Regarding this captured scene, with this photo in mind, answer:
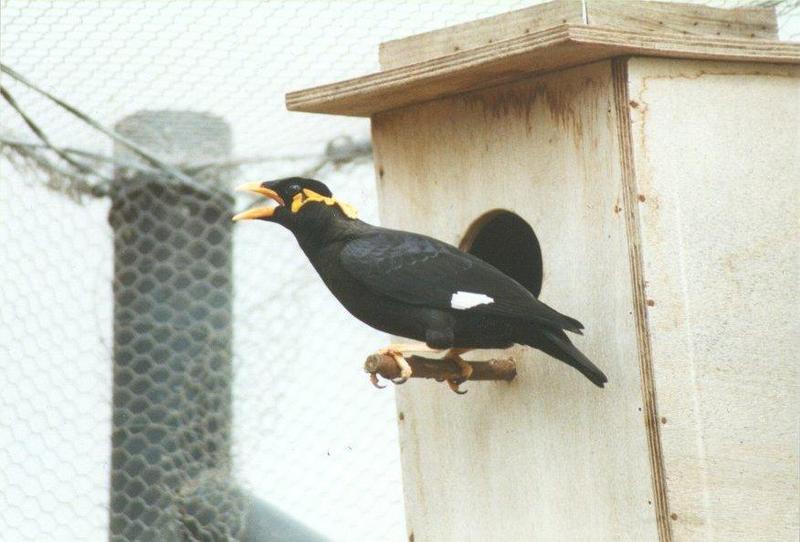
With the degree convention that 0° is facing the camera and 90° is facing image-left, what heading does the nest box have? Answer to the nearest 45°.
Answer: approximately 45°

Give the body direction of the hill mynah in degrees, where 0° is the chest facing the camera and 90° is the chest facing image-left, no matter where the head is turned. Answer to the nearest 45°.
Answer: approximately 90°

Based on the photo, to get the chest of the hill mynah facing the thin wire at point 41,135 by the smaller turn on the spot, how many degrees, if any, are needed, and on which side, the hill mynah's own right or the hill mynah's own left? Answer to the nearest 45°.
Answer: approximately 45° to the hill mynah's own right

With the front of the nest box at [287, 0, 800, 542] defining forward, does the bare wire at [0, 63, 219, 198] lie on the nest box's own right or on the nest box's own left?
on the nest box's own right

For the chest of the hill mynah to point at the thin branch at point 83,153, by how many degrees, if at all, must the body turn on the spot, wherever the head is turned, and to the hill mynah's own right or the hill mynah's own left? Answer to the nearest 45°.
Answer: approximately 45° to the hill mynah's own right

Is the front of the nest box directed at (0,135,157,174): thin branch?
no

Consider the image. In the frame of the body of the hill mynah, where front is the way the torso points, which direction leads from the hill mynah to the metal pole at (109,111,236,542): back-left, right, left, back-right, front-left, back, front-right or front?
front-right
